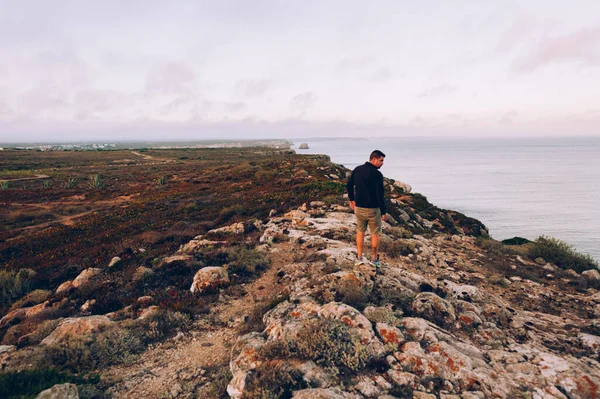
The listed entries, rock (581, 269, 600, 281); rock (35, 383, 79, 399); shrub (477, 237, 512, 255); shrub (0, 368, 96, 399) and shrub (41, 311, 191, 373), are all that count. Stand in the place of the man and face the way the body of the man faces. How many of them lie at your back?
3

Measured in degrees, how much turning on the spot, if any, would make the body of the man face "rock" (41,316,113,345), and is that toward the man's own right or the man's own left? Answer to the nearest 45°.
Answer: approximately 180°

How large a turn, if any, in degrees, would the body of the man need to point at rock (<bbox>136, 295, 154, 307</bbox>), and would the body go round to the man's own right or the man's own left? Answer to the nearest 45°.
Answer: approximately 135° to the man's own left

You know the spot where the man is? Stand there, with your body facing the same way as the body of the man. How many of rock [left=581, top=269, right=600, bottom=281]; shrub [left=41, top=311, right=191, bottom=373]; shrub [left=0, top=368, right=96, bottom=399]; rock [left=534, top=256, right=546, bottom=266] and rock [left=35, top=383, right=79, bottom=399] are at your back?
3

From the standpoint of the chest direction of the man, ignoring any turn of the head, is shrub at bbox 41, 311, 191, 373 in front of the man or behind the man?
behind

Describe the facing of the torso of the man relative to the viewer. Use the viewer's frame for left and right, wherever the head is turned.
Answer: facing away from the viewer and to the right of the viewer

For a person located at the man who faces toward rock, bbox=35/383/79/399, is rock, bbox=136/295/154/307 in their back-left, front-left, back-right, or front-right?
front-right

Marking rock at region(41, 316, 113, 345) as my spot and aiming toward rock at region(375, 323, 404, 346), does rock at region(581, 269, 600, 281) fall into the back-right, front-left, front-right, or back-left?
front-left

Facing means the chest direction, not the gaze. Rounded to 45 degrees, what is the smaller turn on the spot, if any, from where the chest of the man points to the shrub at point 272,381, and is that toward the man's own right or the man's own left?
approximately 135° to the man's own right

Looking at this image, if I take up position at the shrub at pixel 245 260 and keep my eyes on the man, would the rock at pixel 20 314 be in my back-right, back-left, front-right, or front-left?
back-right
